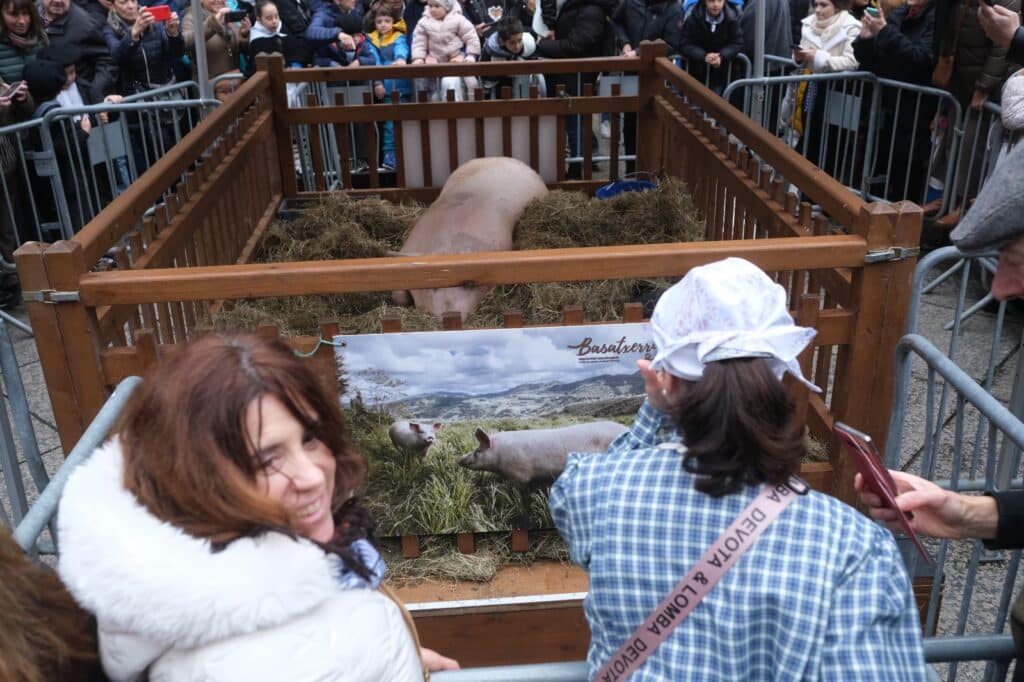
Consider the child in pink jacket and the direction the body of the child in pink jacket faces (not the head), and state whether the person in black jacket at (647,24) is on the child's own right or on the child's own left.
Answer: on the child's own left

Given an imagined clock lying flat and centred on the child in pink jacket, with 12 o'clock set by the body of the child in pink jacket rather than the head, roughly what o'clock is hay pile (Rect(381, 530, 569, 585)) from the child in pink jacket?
The hay pile is roughly at 12 o'clock from the child in pink jacket.

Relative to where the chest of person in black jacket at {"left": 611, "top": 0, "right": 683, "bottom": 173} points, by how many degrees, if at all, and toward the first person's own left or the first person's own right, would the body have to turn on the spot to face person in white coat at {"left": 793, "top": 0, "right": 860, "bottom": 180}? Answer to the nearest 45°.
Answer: approximately 45° to the first person's own left

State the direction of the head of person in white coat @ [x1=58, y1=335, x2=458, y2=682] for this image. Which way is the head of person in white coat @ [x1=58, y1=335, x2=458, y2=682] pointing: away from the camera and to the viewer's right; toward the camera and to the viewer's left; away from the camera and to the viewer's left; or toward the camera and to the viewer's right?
toward the camera and to the viewer's right
